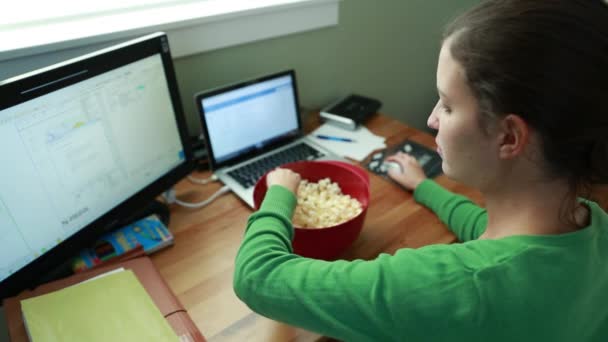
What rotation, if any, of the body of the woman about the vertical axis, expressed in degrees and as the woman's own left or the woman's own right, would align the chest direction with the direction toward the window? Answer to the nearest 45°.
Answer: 0° — they already face it

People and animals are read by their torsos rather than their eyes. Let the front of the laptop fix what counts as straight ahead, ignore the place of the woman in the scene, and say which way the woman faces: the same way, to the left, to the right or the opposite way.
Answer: the opposite way

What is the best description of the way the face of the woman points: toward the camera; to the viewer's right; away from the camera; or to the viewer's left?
to the viewer's left

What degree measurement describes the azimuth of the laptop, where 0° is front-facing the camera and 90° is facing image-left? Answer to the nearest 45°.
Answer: approximately 315°

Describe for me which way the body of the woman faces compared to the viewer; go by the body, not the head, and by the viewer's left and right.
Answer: facing away from the viewer and to the left of the viewer
